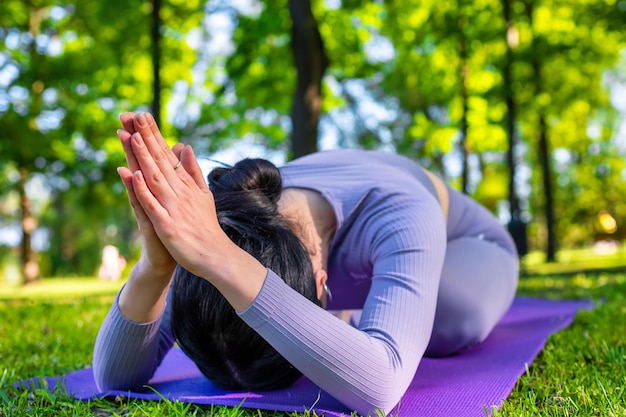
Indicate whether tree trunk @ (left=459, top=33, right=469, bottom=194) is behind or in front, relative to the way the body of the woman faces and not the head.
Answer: behind

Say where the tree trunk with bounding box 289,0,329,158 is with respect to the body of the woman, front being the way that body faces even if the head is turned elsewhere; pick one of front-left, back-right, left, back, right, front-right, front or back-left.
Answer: back-right

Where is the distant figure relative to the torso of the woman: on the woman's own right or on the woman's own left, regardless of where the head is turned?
on the woman's own right

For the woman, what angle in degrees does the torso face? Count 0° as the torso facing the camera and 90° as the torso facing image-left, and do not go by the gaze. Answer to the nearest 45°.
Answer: approximately 45°

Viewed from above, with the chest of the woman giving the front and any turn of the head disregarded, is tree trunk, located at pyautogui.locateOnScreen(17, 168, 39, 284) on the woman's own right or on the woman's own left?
on the woman's own right
